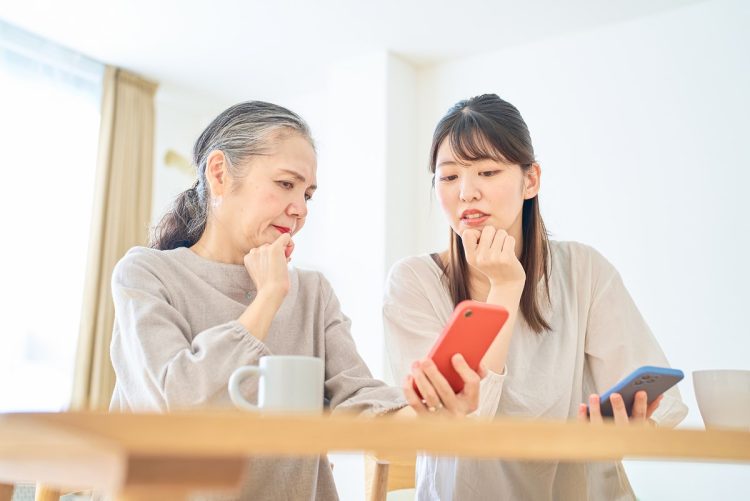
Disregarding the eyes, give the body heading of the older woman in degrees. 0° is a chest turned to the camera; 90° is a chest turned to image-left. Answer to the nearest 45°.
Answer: approximately 315°

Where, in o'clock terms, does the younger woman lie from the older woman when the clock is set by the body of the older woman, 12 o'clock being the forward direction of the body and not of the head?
The younger woman is roughly at 10 o'clock from the older woman.

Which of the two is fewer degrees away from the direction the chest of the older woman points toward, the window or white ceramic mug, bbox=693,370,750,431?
the white ceramic mug

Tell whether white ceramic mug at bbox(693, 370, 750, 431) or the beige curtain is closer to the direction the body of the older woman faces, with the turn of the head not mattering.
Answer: the white ceramic mug

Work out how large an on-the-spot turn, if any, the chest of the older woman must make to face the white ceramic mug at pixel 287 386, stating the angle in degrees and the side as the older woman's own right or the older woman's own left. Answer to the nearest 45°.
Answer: approximately 45° to the older woman's own right

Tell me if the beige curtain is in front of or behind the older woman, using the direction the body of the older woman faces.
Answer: behind

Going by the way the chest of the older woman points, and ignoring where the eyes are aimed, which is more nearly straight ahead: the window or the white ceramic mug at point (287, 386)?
the white ceramic mug

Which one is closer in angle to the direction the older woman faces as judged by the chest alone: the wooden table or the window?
the wooden table

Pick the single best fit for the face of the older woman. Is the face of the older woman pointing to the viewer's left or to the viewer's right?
to the viewer's right
